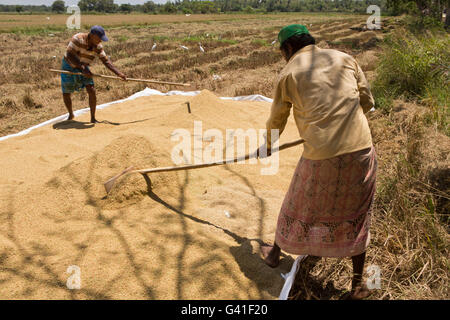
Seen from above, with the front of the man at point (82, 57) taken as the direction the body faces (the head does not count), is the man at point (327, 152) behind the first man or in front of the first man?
in front

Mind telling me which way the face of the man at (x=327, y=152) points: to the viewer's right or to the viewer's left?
to the viewer's left

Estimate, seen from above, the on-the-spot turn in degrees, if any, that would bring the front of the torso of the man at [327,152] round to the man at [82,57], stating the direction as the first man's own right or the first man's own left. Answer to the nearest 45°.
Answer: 0° — they already face them

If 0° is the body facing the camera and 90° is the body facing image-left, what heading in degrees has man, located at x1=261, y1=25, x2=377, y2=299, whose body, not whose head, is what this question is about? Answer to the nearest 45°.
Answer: approximately 135°

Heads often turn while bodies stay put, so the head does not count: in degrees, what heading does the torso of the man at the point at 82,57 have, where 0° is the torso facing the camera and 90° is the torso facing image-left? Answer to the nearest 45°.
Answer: approximately 315°
